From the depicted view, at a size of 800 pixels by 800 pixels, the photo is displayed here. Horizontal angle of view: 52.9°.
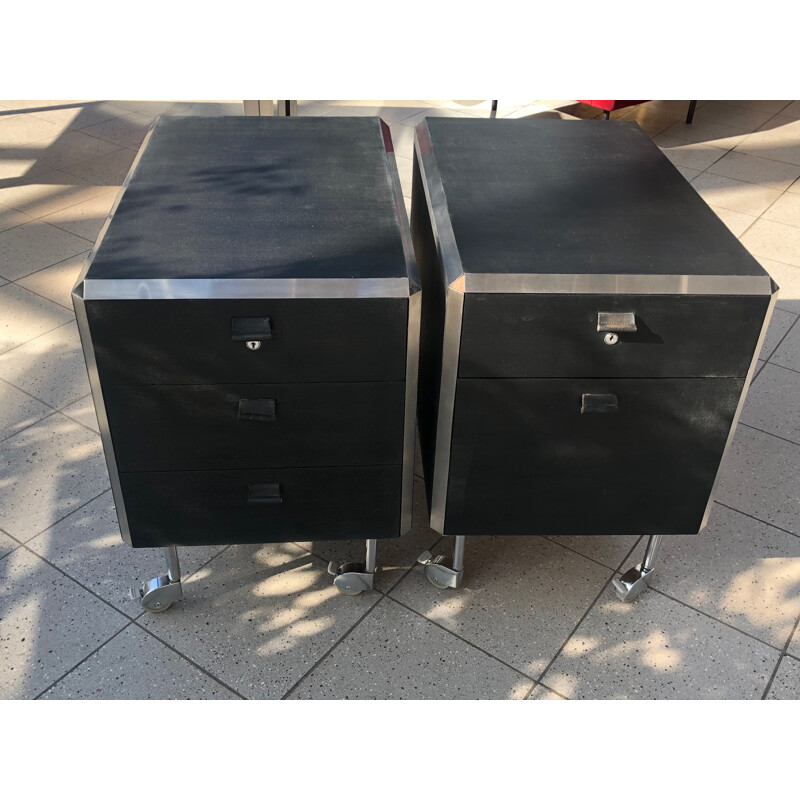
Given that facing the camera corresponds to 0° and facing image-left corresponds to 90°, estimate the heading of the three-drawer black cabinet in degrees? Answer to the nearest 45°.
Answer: approximately 0°

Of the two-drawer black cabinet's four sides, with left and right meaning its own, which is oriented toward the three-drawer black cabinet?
right

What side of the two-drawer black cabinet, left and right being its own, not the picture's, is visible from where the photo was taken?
front

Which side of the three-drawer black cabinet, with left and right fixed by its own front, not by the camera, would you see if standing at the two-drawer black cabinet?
left

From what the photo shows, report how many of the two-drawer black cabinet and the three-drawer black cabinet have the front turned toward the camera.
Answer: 2
